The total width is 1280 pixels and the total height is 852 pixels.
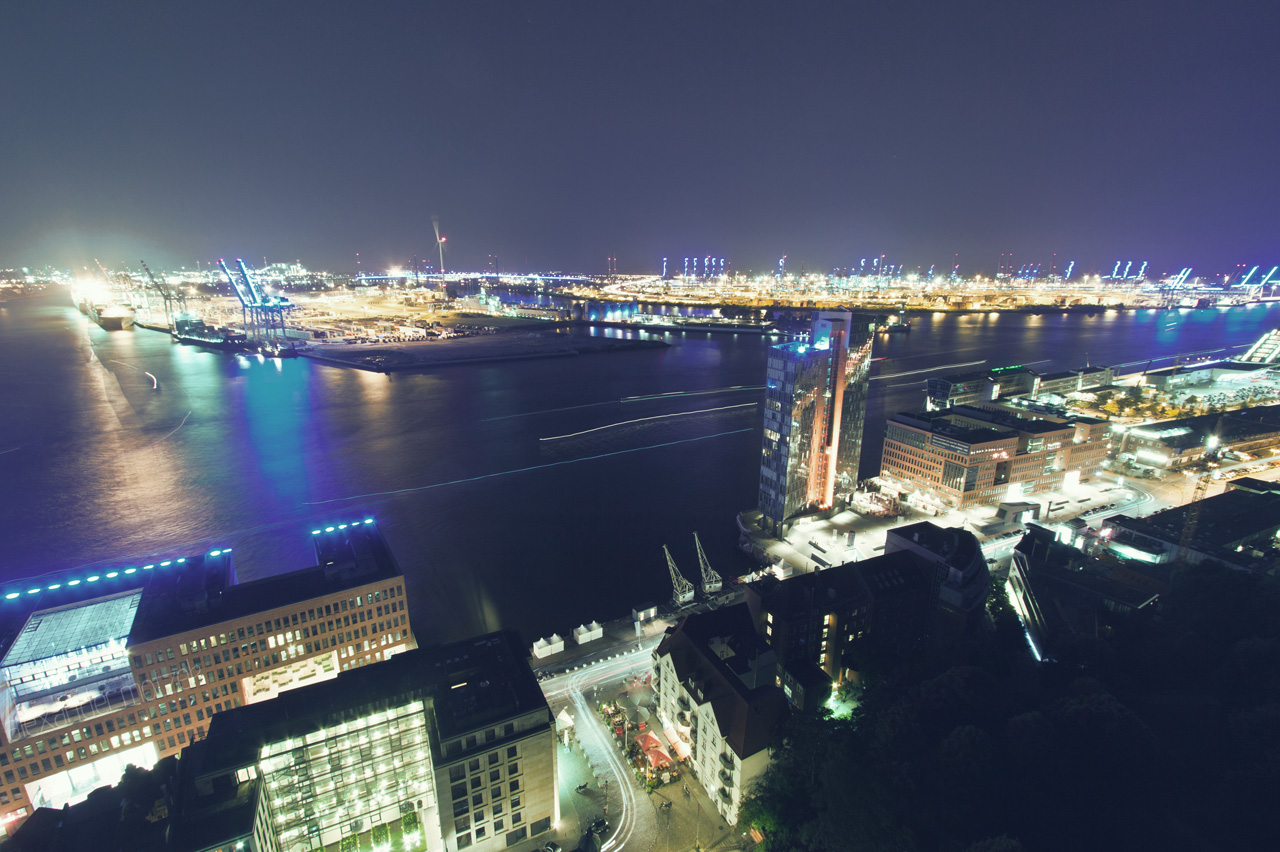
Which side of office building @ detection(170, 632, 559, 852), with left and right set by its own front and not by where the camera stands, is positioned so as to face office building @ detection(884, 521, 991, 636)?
left

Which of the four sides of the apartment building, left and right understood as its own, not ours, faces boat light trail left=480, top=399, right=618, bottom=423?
right

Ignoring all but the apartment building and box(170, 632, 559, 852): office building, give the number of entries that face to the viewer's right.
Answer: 0

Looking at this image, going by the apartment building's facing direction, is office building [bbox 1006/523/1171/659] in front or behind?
behind

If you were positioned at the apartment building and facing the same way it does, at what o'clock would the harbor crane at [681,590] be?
The harbor crane is roughly at 4 o'clock from the apartment building.

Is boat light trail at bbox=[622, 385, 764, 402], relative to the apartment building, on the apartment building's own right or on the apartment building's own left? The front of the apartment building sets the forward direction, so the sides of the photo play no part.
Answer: on the apartment building's own right

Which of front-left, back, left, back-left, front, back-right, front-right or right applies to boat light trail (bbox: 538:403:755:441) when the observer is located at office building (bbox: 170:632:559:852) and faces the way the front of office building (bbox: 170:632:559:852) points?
back-left

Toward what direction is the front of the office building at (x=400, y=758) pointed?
toward the camera

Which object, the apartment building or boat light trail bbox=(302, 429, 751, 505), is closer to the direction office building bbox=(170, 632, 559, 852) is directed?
the apartment building

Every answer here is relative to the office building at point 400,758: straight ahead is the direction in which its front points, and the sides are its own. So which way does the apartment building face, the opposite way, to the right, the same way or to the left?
to the right

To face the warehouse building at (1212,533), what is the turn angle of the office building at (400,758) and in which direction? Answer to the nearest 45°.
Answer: approximately 90° to its left
